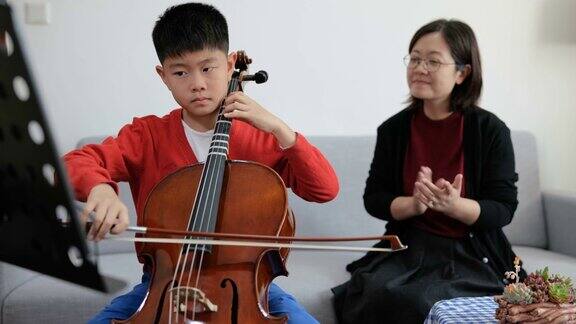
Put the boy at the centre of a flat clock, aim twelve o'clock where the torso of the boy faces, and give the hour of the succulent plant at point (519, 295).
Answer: The succulent plant is roughly at 10 o'clock from the boy.

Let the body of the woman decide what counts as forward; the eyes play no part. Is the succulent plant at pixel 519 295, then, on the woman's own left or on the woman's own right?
on the woman's own left

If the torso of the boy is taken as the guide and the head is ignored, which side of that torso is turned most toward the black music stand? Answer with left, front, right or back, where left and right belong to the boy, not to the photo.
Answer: front

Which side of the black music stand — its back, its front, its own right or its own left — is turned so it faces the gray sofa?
front

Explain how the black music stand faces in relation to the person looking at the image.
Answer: facing away from the viewer and to the right of the viewer

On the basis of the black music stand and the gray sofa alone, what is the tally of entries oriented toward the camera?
1

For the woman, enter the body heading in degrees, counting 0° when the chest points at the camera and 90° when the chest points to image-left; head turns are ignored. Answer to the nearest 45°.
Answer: approximately 45°

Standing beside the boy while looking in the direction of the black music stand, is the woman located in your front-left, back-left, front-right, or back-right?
back-left

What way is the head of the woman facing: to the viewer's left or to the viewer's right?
to the viewer's left

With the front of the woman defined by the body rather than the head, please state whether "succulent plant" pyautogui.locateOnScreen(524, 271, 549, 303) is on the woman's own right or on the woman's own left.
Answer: on the woman's own left
